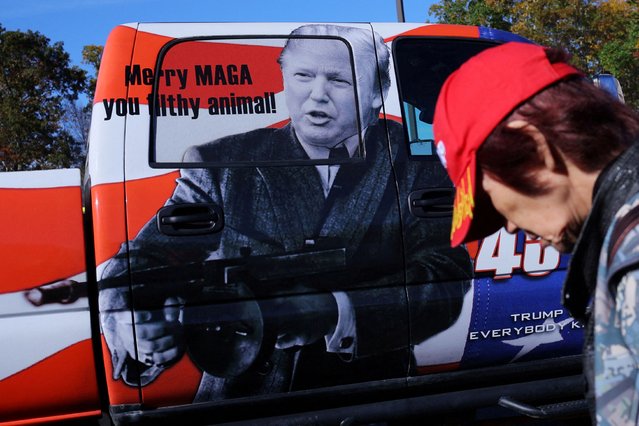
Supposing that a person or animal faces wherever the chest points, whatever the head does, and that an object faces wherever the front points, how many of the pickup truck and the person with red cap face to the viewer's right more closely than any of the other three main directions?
1

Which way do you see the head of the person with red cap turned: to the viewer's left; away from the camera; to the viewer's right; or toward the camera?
to the viewer's left

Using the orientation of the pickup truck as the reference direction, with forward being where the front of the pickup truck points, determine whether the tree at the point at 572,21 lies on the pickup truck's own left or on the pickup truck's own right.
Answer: on the pickup truck's own left

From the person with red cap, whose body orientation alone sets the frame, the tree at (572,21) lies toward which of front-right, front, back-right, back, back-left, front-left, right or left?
right

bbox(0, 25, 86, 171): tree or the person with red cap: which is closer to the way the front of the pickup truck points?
the person with red cap

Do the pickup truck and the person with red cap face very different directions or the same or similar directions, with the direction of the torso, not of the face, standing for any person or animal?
very different directions

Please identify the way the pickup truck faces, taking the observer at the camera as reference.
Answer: facing to the right of the viewer

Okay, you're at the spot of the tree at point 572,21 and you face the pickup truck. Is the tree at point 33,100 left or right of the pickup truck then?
right

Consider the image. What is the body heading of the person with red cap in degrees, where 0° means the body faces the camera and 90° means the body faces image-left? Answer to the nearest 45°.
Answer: approximately 90°

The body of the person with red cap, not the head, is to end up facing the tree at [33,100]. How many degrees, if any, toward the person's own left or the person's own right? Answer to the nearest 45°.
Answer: approximately 45° to the person's own right

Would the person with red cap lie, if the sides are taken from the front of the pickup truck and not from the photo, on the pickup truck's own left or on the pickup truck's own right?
on the pickup truck's own right
